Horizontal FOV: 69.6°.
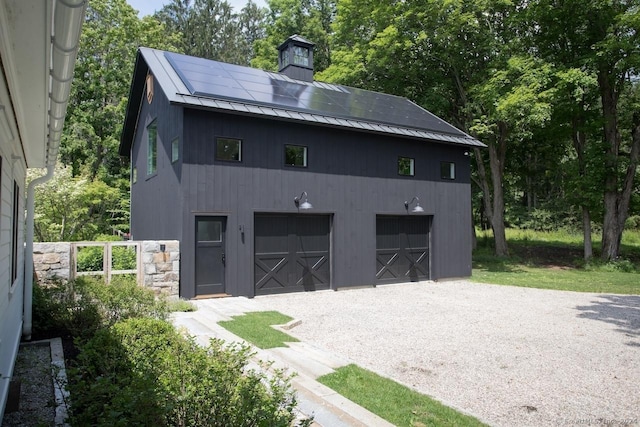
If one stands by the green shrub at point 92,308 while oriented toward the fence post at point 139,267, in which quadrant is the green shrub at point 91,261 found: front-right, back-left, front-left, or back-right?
front-left

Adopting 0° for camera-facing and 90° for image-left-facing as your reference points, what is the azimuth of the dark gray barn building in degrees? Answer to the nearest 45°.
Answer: approximately 315°

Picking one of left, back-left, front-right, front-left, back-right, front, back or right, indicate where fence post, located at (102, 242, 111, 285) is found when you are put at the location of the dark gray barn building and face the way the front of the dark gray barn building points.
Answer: right

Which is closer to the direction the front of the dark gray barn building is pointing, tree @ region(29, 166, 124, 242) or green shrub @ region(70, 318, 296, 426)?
the green shrub

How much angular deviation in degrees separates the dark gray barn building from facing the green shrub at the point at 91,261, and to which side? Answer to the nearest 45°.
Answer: approximately 135° to its right

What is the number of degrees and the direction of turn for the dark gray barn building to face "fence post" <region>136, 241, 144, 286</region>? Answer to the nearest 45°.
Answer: approximately 90° to its right

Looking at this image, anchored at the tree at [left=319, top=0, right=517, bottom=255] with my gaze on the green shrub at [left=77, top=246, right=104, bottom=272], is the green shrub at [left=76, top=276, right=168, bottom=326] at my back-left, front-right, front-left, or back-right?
front-left

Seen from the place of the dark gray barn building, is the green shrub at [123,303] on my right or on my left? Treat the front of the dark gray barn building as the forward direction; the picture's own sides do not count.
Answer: on my right

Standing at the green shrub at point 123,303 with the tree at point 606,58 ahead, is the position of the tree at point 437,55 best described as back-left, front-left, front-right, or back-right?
front-left

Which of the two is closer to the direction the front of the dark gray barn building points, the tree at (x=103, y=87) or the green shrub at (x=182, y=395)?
the green shrub

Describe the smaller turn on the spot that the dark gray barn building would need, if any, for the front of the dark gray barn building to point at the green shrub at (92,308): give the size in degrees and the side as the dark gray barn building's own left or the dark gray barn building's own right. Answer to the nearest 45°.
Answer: approximately 90° to the dark gray barn building's own right

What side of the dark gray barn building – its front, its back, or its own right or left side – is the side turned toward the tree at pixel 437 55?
left

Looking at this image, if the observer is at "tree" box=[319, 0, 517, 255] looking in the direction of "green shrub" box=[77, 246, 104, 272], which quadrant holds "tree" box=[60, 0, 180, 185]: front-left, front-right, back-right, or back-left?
front-right
